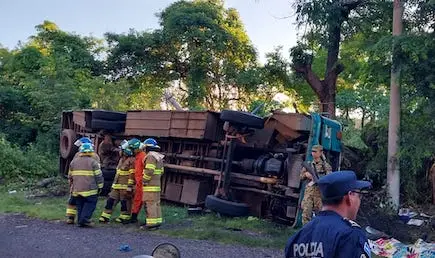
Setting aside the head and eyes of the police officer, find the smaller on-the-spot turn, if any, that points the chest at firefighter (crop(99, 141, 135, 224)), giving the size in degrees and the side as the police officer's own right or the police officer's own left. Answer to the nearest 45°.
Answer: approximately 90° to the police officer's own left

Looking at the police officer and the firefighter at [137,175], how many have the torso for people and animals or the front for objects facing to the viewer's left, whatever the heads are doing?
1

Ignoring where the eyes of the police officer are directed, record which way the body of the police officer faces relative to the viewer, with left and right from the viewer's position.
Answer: facing away from the viewer and to the right of the viewer
